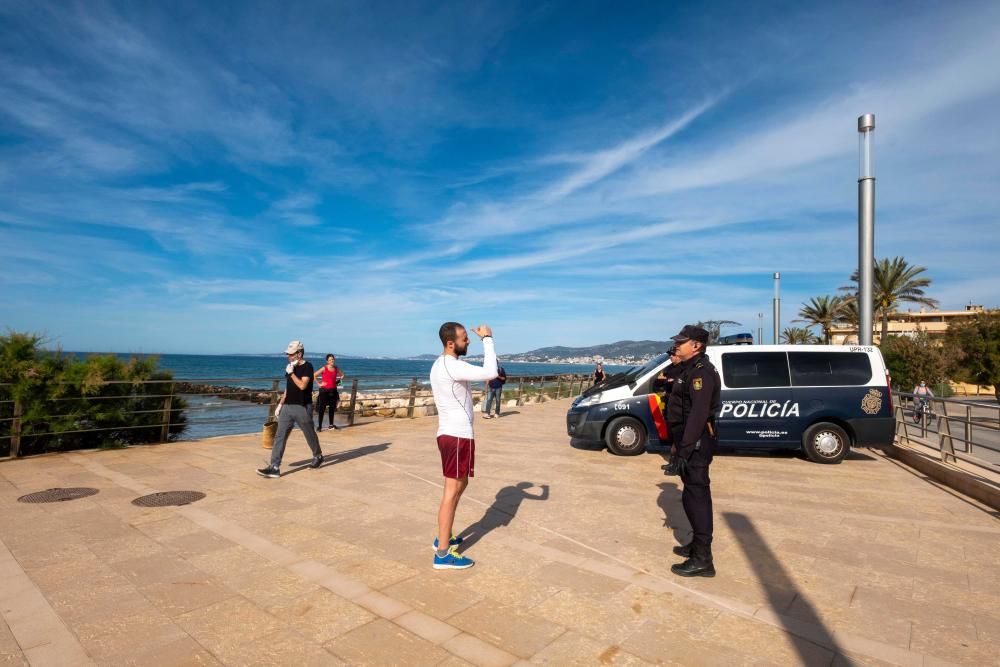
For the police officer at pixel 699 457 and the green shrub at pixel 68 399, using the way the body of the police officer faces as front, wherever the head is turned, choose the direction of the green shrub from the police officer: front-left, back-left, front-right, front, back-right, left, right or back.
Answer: front

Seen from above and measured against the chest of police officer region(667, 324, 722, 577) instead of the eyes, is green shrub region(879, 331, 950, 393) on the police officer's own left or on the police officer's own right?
on the police officer's own right

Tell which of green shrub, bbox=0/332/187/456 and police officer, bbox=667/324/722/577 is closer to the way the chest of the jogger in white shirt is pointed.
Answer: the police officer

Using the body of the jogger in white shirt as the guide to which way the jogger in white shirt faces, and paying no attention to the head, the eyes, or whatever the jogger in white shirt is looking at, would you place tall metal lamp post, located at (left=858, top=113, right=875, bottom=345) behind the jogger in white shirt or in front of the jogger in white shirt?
in front

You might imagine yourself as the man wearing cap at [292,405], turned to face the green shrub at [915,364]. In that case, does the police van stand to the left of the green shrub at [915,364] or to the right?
right

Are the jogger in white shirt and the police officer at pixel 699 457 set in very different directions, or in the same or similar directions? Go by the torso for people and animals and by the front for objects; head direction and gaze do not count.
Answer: very different directions

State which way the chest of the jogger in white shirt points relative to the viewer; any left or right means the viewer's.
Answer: facing to the right of the viewer

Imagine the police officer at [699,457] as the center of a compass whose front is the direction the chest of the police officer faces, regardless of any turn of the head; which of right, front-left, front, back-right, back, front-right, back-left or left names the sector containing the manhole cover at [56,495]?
front

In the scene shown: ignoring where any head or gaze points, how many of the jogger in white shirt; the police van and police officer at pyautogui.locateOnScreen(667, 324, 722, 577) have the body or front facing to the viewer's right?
1

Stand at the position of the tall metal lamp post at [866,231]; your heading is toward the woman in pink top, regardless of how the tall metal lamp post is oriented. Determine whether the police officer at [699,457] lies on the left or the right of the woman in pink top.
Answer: left

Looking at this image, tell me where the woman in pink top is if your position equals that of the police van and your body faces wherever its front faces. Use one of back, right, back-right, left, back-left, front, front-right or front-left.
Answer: front

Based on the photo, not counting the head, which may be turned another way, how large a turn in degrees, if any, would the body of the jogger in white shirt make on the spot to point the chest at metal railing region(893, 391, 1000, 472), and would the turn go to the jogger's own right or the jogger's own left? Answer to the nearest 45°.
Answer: approximately 45° to the jogger's own left

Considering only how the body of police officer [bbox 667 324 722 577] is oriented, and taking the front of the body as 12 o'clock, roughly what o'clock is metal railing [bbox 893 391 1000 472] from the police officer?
The metal railing is roughly at 4 o'clock from the police officer.

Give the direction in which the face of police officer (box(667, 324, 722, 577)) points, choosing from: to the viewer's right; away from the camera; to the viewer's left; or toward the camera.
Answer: to the viewer's left

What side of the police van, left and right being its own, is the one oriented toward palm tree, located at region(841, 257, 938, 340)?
right

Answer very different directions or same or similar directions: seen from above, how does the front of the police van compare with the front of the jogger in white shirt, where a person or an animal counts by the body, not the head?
very different directions

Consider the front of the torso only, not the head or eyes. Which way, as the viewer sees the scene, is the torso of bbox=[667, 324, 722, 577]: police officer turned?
to the viewer's left

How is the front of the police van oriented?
to the viewer's left

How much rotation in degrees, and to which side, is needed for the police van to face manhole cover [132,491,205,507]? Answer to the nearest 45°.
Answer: approximately 45° to its left
